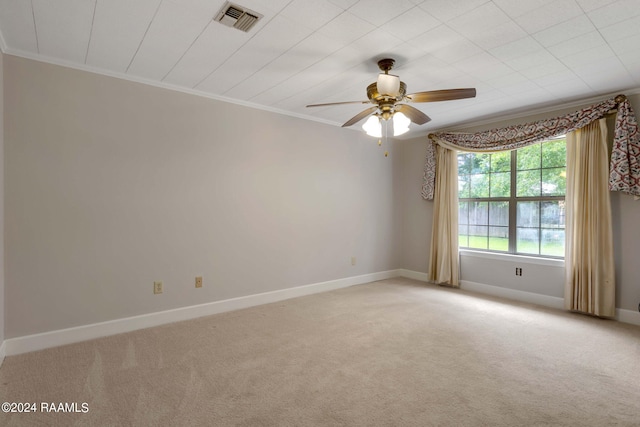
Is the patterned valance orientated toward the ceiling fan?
yes

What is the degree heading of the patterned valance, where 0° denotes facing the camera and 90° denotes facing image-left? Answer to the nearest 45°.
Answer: approximately 45°
